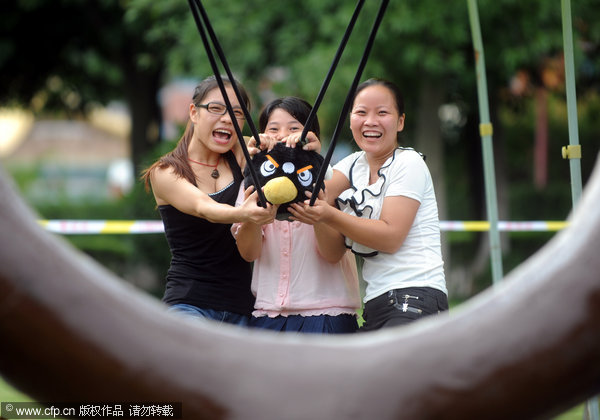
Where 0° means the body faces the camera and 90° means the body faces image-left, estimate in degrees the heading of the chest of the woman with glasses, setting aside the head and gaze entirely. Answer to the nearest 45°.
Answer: approximately 315°

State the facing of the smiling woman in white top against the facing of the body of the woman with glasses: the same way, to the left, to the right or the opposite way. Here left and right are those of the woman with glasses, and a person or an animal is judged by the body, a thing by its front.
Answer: to the right

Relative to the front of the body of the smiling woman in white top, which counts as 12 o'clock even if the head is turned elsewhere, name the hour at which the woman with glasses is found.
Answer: The woman with glasses is roughly at 2 o'clock from the smiling woman in white top.

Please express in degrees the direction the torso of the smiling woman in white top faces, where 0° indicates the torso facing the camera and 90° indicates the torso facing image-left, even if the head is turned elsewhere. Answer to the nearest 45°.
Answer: approximately 45°

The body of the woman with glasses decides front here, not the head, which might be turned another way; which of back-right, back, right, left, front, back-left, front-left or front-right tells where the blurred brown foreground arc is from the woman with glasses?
front-right

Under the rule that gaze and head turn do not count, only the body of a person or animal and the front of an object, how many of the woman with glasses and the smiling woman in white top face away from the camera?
0

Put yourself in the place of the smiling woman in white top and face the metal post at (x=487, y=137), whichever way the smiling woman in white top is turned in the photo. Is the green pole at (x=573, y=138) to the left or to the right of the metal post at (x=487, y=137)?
right
